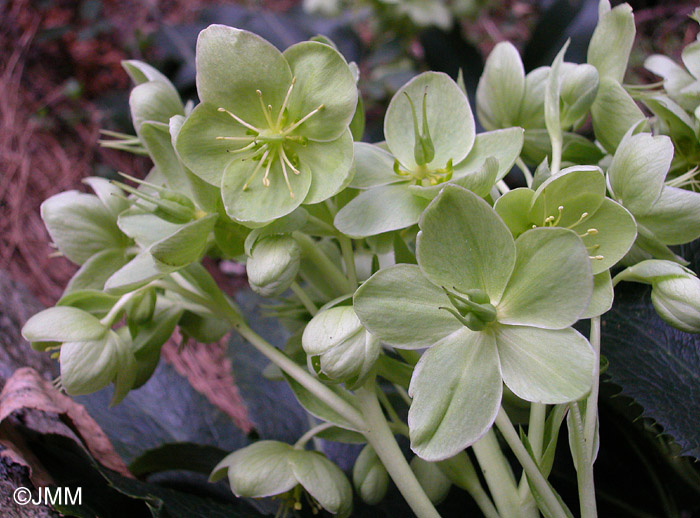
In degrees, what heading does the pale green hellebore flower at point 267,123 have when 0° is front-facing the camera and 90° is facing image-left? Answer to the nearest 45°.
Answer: approximately 0°
